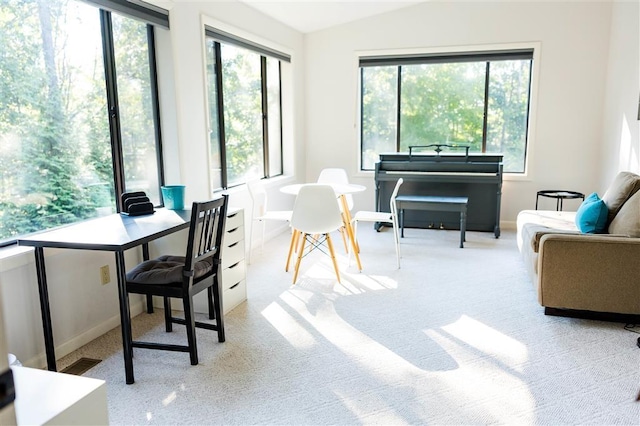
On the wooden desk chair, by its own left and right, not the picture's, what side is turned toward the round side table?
right

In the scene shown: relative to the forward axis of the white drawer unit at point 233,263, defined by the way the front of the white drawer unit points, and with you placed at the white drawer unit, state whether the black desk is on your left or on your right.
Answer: on your right

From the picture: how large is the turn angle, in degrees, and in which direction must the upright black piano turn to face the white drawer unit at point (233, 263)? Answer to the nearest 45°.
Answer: approximately 45° to its right

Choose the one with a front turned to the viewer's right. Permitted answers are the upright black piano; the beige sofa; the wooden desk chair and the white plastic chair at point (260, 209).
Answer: the white plastic chair

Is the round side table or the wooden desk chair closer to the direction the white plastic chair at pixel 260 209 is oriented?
the round side table

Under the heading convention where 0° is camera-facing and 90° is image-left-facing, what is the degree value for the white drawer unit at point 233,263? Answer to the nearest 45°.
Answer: approximately 315°

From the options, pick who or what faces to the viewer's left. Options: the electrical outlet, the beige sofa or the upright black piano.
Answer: the beige sofa

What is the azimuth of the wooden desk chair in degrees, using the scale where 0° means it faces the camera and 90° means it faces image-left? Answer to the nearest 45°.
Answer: approximately 135°

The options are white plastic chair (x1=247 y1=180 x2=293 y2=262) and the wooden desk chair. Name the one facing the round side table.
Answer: the white plastic chair

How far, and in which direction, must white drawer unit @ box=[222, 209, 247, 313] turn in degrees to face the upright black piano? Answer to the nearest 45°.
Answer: approximately 90° to its left

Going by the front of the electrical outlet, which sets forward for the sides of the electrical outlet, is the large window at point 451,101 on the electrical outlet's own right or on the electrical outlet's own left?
on the electrical outlet's own left

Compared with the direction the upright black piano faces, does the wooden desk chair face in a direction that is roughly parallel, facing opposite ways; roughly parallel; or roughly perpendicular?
roughly perpendicular

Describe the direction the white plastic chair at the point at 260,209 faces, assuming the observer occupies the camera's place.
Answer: facing to the right of the viewer

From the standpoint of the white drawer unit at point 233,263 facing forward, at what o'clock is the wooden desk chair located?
The wooden desk chair is roughly at 2 o'clock from the white drawer unit.

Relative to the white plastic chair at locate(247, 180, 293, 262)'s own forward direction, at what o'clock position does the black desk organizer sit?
The black desk organizer is roughly at 4 o'clock from the white plastic chair.
